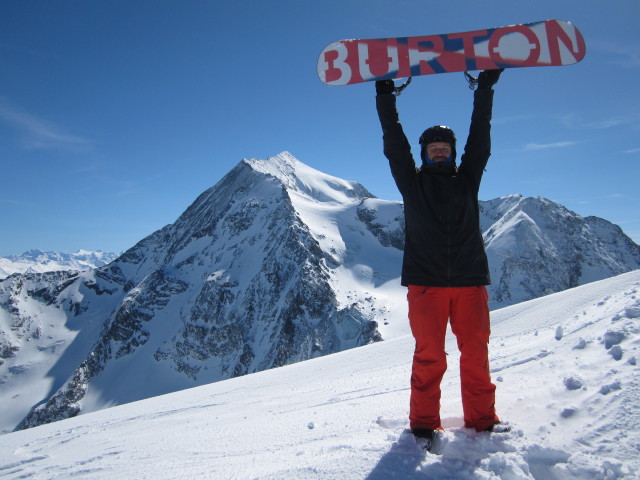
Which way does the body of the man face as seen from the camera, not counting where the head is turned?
toward the camera
